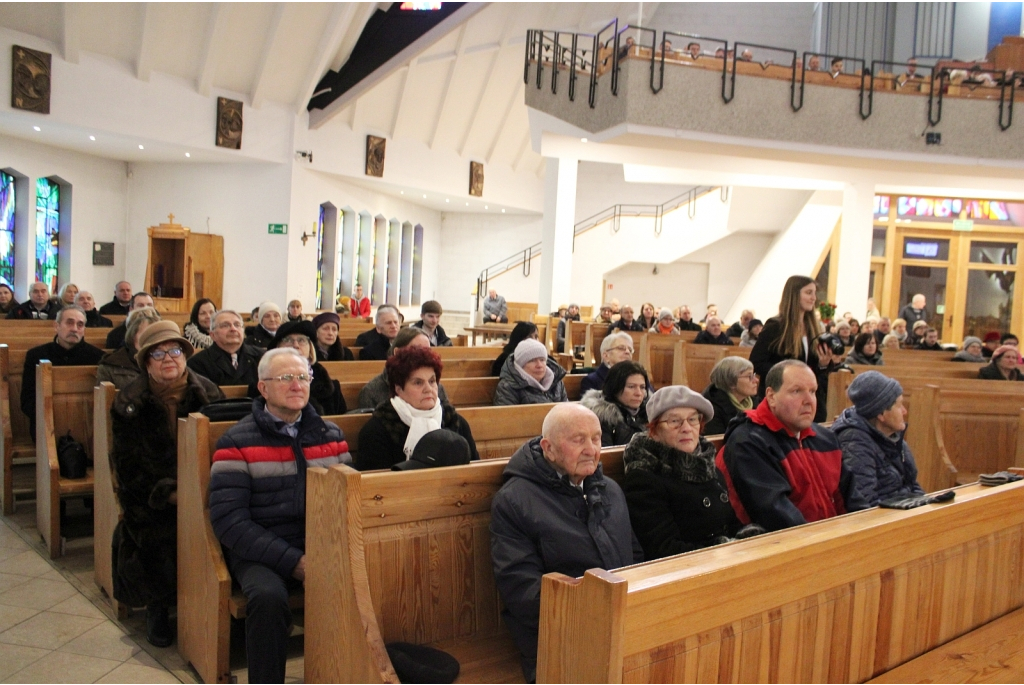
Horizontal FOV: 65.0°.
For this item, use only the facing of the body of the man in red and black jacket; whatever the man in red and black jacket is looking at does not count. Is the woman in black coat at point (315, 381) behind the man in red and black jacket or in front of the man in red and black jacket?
behind

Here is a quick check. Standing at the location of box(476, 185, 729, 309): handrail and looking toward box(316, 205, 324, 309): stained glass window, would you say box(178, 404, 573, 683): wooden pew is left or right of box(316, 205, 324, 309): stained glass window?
left

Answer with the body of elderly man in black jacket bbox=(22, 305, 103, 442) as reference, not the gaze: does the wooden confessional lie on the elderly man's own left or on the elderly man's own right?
on the elderly man's own left

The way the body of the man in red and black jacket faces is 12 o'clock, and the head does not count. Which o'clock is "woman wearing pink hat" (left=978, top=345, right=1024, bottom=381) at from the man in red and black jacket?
The woman wearing pink hat is roughly at 8 o'clock from the man in red and black jacket.

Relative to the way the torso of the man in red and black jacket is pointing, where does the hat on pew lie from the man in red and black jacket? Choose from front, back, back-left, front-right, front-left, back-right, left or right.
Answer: right

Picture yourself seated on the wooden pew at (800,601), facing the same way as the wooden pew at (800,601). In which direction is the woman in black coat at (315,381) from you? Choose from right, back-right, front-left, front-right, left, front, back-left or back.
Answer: back

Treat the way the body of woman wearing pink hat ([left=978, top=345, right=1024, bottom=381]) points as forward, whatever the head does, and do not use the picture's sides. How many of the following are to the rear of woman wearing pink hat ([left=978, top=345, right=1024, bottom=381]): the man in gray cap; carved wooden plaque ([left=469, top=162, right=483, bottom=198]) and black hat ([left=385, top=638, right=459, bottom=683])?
1

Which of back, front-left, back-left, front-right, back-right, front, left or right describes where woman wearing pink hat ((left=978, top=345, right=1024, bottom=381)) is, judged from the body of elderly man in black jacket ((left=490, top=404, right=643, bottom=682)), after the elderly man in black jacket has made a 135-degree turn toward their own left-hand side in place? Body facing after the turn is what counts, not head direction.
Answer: front-right

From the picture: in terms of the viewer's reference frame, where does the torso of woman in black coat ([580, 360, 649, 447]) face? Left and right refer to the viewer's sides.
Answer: facing the viewer and to the right of the viewer
